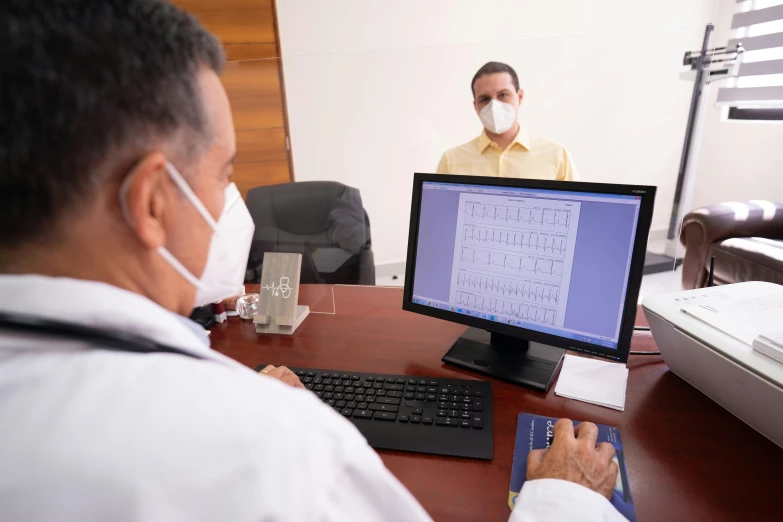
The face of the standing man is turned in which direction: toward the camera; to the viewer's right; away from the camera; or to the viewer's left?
toward the camera

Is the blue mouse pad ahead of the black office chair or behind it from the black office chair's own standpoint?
ahead

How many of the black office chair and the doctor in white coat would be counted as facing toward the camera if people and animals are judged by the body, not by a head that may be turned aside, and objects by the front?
1

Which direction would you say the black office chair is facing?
toward the camera

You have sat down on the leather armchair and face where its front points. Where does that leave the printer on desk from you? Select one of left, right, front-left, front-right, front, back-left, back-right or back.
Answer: front-left

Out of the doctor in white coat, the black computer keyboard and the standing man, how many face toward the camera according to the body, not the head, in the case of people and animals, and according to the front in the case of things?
2

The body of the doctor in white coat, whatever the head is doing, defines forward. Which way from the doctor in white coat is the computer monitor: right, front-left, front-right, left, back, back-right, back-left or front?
front

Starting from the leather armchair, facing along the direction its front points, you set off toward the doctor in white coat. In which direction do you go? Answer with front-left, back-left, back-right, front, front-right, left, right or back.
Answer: front-left

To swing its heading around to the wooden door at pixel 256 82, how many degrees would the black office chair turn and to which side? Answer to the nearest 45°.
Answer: approximately 135° to its right

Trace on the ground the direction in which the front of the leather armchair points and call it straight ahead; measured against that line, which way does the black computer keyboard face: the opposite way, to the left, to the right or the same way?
to the left

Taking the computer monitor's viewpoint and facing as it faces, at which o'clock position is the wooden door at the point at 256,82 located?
The wooden door is roughly at 3 o'clock from the computer monitor.

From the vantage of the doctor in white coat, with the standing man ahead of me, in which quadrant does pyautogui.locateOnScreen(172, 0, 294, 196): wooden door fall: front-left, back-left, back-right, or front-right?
front-left

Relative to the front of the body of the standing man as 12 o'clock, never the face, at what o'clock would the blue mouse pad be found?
The blue mouse pad is roughly at 12 o'clock from the standing man.

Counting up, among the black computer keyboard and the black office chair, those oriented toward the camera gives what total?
2

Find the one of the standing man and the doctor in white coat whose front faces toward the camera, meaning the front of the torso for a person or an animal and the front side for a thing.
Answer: the standing man

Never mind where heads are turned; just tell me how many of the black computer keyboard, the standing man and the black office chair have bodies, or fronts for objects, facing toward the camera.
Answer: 3

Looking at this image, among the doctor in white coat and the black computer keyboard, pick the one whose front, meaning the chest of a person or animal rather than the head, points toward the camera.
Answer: the black computer keyboard

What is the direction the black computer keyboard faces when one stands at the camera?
facing the viewer
